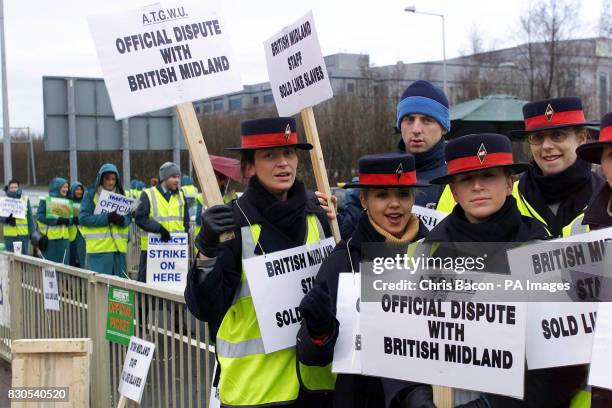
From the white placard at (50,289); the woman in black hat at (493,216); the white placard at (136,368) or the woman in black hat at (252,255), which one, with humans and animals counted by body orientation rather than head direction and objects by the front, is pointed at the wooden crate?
the white placard at (50,289)

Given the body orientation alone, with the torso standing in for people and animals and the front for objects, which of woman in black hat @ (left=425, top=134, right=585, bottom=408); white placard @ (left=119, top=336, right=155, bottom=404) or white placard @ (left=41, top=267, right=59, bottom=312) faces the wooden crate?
white placard @ (left=41, top=267, right=59, bottom=312)

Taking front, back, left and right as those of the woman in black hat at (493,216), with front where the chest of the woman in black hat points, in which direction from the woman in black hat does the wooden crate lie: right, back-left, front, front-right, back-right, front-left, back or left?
back-right

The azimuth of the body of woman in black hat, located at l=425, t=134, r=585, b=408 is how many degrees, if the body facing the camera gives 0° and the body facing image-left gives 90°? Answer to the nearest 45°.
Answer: approximately 0°
